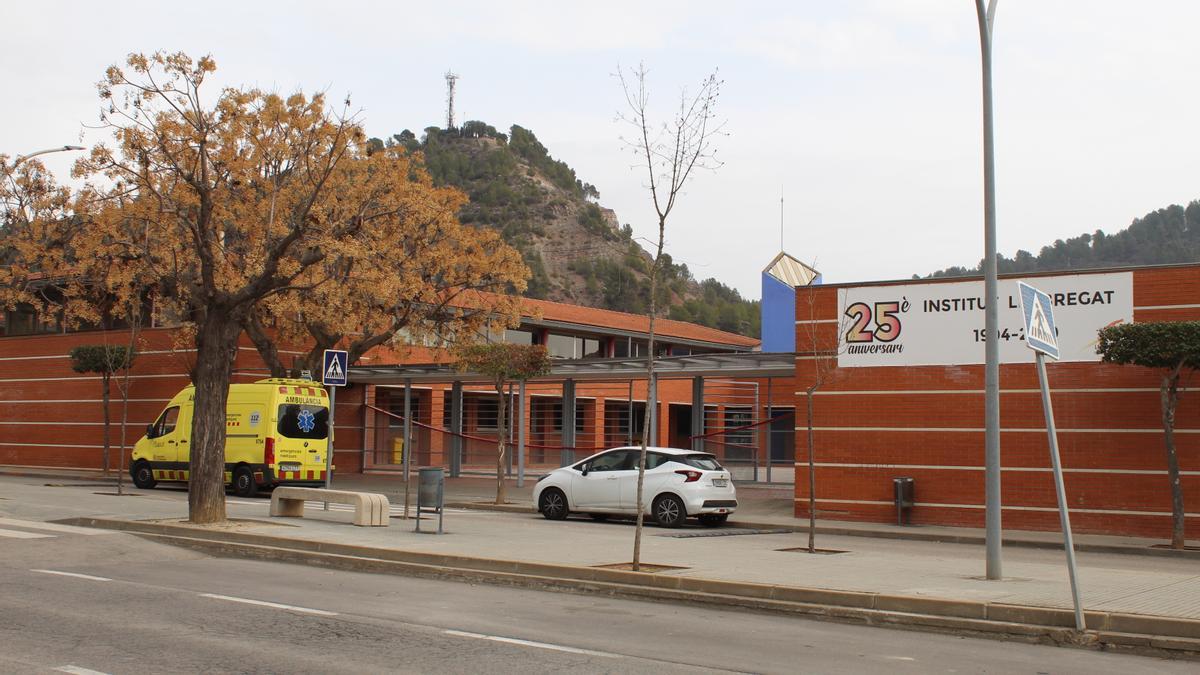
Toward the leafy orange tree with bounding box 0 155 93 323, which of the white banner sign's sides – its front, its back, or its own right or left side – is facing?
right

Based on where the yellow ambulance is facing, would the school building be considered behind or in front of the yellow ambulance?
behind

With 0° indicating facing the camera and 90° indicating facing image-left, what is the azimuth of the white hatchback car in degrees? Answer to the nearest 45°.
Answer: approximately 135°

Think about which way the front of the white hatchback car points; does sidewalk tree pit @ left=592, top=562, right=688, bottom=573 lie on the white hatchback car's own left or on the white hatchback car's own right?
on the white hatchback car's own left

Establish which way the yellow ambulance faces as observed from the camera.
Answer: facing away from the viewer and to the left of the viewer

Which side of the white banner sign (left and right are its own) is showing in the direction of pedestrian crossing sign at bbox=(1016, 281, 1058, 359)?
front

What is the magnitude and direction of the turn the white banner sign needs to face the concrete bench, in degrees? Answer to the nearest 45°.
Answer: approximately 45° to its right

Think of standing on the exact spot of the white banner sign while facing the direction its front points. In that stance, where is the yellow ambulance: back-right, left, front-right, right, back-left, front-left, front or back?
right

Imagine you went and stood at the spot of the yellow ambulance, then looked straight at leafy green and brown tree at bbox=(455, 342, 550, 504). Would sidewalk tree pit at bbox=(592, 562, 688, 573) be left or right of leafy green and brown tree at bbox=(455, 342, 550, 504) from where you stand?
right

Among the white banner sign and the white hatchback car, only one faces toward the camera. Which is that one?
the white banner sign

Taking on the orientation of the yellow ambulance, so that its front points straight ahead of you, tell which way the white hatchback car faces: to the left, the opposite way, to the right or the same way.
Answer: the same way

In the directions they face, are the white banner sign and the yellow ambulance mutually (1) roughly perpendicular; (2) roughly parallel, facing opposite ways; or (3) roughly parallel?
roughly perpendicular

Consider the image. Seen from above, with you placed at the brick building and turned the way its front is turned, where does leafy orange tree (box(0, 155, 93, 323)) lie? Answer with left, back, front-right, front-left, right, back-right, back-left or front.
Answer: right

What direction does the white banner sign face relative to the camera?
toward the camera

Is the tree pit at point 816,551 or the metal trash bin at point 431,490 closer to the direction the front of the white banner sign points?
the tree pit
